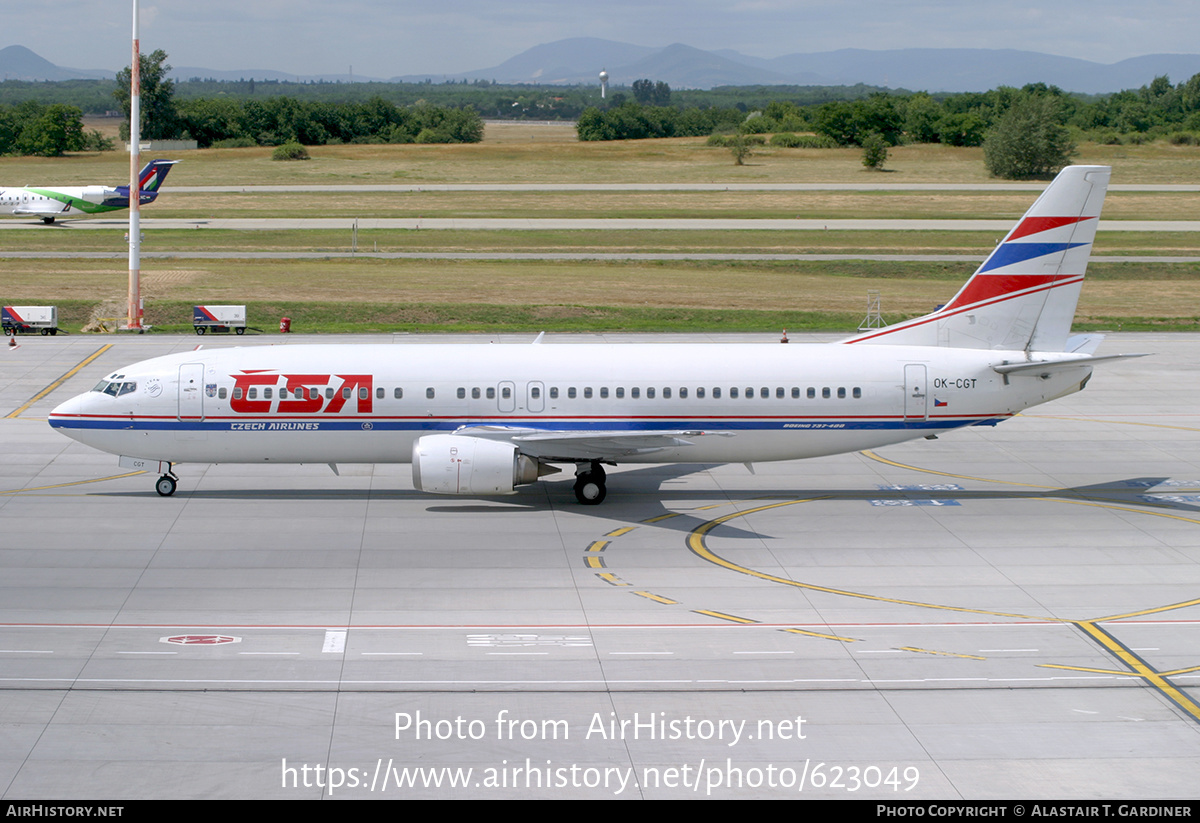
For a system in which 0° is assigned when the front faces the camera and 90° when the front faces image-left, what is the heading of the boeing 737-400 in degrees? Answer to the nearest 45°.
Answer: approximately 90°
